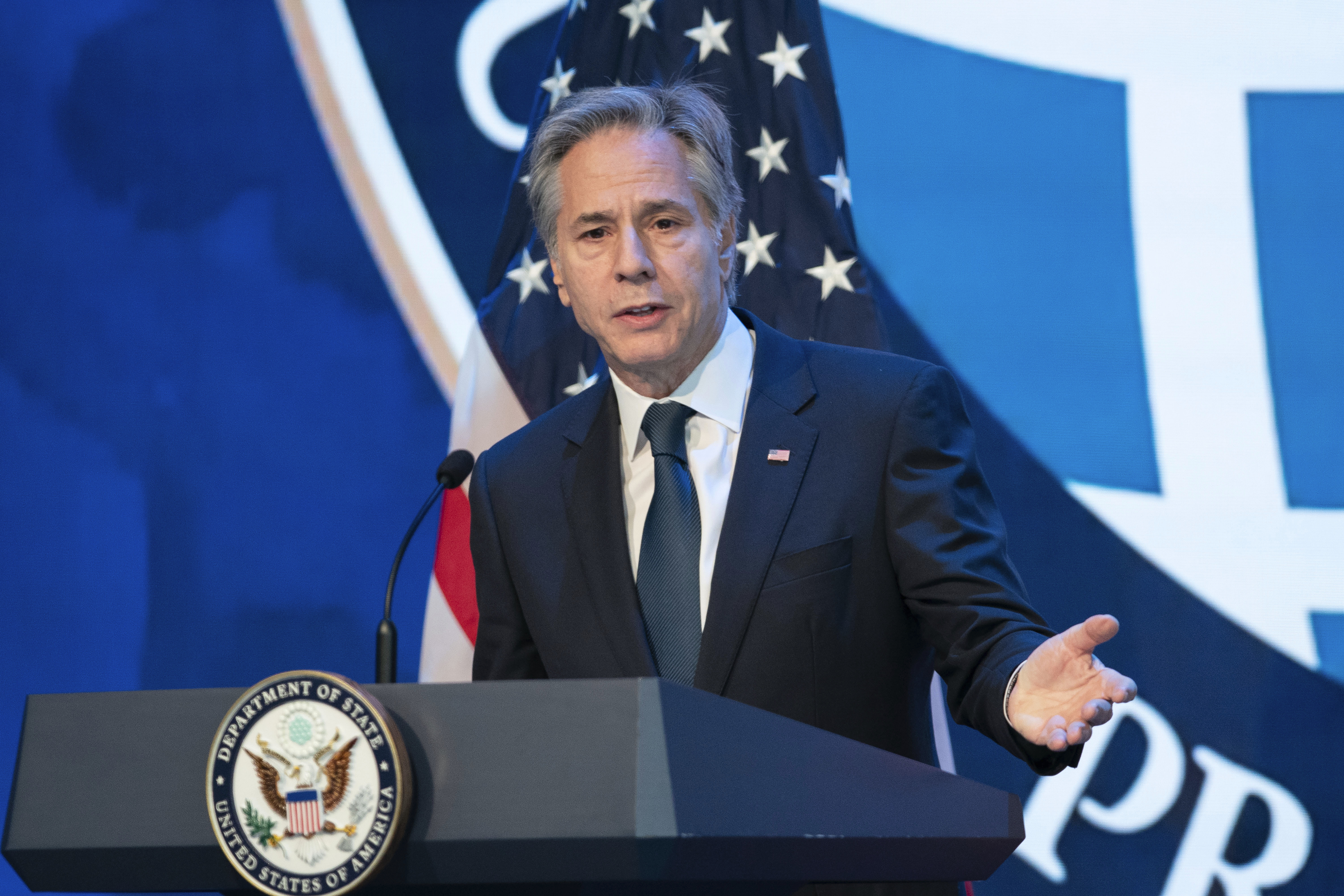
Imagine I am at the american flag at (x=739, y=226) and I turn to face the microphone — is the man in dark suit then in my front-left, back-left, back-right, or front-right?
front-left

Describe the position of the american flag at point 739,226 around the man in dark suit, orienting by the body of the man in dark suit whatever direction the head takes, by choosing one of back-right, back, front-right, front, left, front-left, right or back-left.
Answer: back-right

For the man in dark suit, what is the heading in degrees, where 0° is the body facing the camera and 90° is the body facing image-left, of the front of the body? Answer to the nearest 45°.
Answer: approximately 45°

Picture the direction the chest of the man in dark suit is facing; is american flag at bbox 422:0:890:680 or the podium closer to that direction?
the podium

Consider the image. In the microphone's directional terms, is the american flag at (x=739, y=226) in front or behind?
in front

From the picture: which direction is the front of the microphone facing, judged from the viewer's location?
facing away from the viewer and to the right of the viewer

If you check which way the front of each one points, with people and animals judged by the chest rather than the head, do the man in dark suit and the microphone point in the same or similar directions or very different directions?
very different directions
